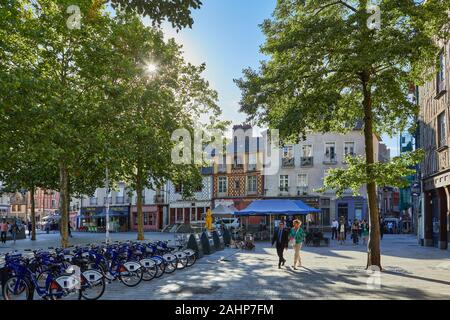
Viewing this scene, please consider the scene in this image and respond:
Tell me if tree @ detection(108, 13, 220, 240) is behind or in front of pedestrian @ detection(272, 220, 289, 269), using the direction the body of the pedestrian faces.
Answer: behind

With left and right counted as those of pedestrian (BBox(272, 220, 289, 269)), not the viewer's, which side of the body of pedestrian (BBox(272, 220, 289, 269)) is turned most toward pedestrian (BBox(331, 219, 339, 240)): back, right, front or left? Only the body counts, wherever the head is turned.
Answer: back

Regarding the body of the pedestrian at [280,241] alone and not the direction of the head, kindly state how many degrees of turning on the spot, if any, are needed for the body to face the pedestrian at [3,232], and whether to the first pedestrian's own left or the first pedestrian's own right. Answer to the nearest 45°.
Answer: approximately 135° to the first pedestrian's own right

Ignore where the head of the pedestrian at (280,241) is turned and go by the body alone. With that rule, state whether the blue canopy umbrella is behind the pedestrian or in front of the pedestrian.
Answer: behind

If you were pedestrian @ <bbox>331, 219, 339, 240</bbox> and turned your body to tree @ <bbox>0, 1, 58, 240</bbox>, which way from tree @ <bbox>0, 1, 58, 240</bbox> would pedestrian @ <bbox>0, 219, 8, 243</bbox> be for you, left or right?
right

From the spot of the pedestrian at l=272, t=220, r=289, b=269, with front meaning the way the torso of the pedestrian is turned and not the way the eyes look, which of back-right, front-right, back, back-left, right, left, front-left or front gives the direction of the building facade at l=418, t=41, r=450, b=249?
back-left

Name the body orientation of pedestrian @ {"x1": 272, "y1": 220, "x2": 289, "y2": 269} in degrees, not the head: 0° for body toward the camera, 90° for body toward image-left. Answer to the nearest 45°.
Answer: approximately 0°
